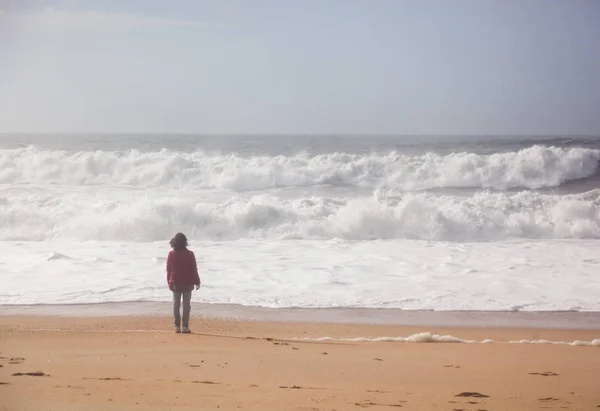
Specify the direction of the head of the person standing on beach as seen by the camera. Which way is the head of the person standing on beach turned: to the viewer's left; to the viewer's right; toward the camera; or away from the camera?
away from the camera

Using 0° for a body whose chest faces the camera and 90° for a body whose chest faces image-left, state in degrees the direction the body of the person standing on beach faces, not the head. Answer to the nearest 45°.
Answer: approximately 180°
